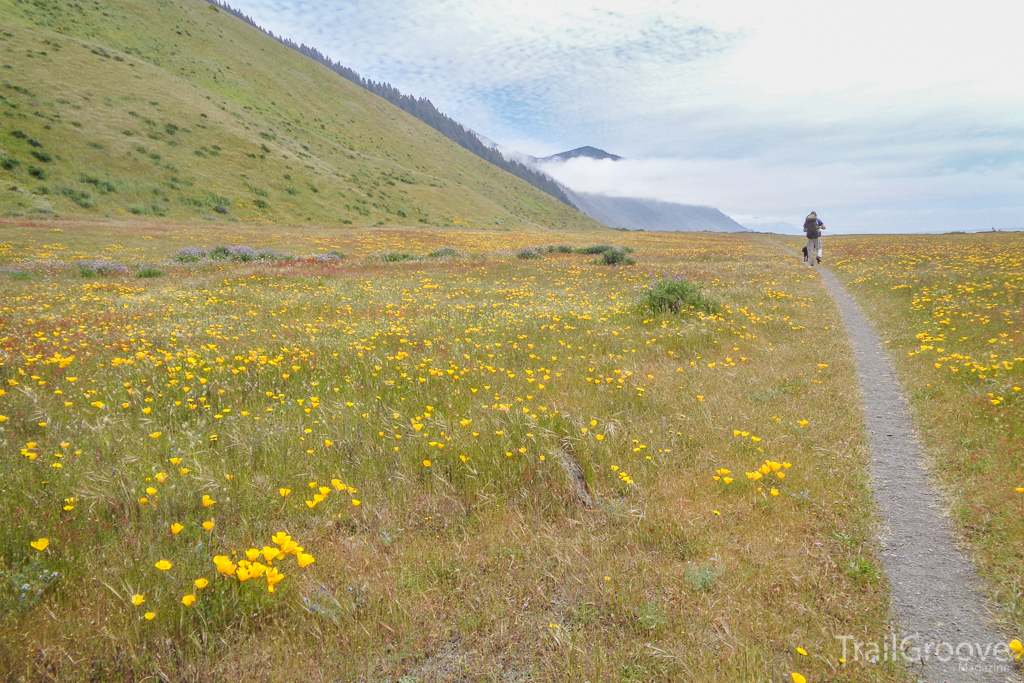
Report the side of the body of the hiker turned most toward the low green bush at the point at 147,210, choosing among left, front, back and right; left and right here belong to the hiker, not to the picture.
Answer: left

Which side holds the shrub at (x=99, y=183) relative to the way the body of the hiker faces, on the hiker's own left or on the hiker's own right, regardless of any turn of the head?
on the hiker's own left

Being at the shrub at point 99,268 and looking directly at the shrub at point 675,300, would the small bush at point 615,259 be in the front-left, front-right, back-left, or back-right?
front-left

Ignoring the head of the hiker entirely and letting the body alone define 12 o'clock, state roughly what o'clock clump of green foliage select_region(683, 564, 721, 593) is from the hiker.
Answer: The clump of green foliage is roughly at 6 o'clock from the hiker.

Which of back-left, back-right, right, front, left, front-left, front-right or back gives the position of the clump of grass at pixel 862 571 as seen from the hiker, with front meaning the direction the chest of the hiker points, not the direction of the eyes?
back

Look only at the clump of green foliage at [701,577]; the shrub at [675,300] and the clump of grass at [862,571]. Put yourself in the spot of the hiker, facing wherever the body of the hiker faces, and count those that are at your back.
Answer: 3

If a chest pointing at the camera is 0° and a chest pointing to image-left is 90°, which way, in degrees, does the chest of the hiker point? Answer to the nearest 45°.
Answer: approximately 180°

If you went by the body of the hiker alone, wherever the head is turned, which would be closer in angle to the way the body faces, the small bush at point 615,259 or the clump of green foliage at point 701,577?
the small bush

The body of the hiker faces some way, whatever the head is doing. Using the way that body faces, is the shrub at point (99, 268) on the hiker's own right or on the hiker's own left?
on the hiker's own left

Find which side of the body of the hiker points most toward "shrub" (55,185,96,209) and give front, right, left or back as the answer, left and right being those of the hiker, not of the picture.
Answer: left
